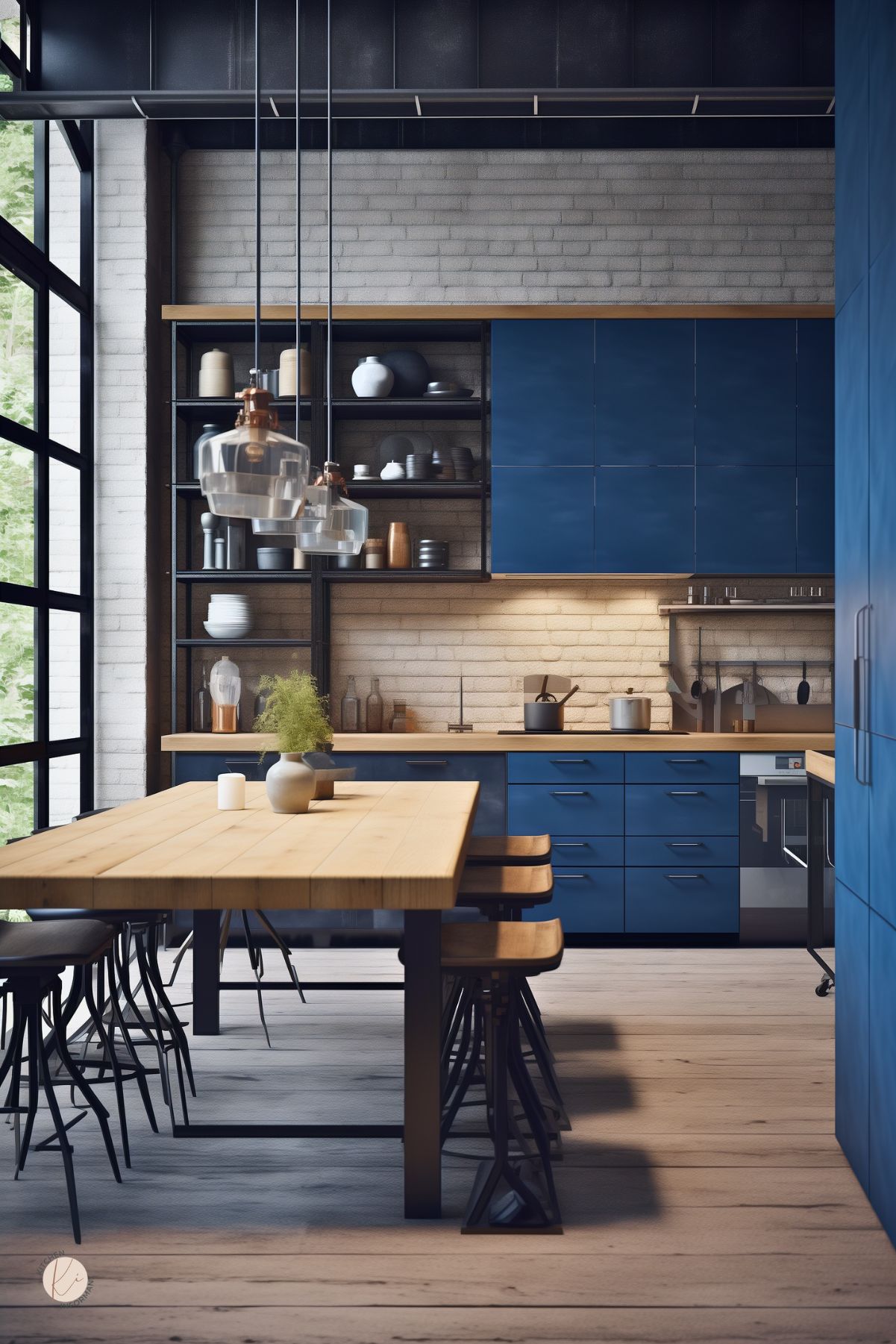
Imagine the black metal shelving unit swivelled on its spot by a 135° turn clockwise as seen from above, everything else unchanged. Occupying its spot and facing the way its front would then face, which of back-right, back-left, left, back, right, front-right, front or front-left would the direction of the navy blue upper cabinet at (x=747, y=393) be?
back-right

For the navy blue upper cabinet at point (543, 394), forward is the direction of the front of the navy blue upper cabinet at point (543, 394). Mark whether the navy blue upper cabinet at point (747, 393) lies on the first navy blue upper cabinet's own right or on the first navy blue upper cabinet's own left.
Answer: on the first navy blue upper cabinet's own left

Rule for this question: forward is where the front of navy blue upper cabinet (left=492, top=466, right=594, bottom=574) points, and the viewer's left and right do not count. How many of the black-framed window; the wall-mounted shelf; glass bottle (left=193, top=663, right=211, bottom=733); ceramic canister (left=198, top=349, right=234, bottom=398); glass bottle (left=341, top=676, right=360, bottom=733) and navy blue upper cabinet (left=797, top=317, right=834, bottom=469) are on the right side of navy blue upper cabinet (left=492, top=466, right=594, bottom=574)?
4

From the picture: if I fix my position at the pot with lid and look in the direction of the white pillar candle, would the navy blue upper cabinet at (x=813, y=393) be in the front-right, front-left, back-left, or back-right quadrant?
back-left

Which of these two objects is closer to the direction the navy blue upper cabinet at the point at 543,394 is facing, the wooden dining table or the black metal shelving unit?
the wooden dining table

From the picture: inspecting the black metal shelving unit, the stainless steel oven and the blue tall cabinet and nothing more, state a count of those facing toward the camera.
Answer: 2

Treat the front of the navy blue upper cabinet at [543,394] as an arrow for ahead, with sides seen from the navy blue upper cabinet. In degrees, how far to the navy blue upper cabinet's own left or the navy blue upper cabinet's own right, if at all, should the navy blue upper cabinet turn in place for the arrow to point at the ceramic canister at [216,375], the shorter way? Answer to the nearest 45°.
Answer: approximately 90° to the navy blue upper cabinet's own right
